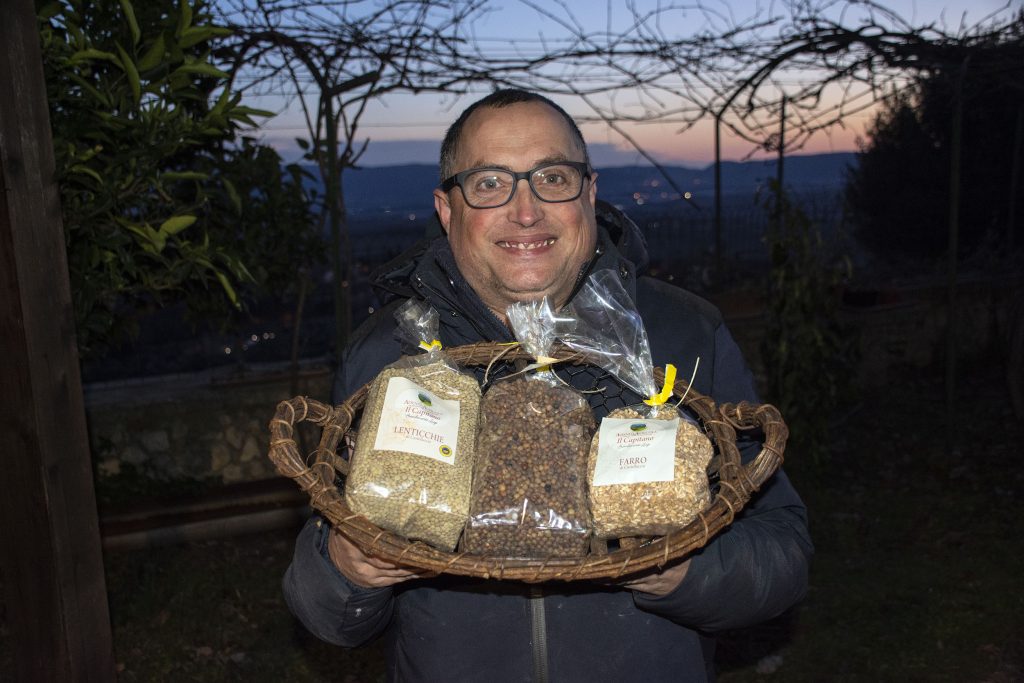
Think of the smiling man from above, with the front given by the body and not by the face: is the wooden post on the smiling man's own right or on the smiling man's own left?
on the smiling man's own right

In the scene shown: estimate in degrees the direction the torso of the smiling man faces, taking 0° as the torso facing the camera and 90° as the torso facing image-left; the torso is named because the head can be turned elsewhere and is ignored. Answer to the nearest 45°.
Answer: approximately 0°
